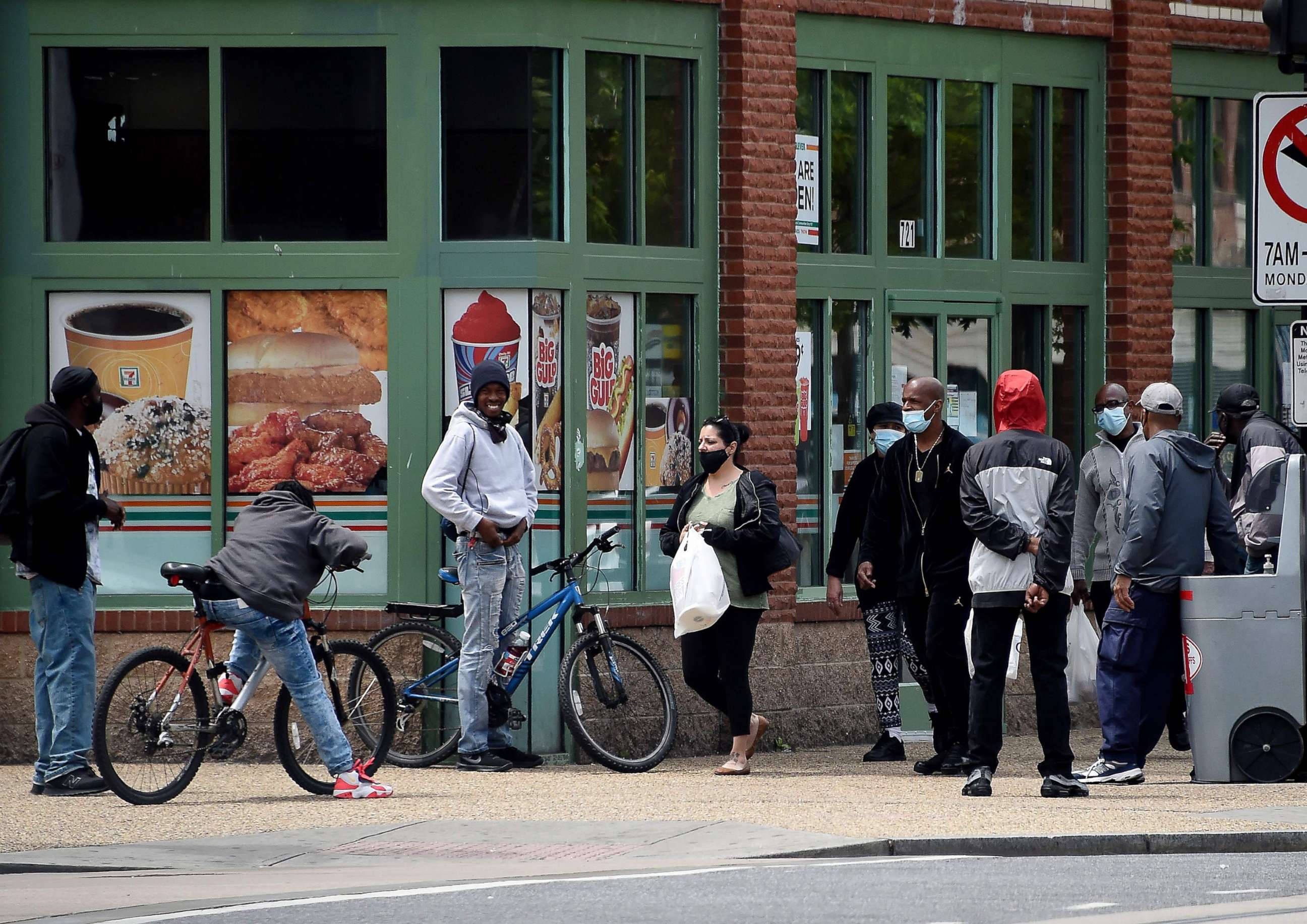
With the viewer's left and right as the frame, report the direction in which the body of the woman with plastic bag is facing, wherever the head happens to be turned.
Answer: facing the viewer and to the left of the viewer

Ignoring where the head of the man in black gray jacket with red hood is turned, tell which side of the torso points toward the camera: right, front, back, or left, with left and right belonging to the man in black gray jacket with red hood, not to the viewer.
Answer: back

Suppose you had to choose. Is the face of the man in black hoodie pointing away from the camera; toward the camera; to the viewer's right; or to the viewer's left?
to the viewer's right

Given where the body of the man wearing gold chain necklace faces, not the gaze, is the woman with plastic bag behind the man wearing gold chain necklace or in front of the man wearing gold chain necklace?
in front

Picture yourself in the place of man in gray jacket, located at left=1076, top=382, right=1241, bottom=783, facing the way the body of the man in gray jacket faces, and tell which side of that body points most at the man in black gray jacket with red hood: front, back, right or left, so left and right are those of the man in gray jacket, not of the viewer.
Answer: left

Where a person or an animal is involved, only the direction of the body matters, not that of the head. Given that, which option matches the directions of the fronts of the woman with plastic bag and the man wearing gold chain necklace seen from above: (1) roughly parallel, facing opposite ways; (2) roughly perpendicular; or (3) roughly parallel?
roughly parallel

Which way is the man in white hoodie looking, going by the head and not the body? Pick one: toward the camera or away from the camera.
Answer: toward the camera

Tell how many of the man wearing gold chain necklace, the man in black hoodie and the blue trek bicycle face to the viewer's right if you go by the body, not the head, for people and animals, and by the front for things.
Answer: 2

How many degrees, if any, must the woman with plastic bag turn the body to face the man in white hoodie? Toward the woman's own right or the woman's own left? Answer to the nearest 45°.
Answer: approximately 45° to the woman's own right

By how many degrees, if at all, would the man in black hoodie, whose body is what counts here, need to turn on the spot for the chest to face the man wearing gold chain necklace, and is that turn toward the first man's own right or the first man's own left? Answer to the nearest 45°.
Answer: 0° — they already face them

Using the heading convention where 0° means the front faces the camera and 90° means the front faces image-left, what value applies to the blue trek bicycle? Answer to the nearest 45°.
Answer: approximately 270°

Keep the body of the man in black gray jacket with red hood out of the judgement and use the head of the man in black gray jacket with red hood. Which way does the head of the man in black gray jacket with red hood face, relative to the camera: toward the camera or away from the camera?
away from the camera

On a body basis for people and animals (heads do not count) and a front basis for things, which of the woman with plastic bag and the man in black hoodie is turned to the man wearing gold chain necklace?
the man in black hoodie

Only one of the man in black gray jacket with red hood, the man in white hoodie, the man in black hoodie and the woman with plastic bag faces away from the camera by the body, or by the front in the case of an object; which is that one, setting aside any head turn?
the man in black gray jacket with red hood

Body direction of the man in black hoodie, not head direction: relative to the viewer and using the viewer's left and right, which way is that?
facing to the right of the viewer
